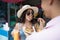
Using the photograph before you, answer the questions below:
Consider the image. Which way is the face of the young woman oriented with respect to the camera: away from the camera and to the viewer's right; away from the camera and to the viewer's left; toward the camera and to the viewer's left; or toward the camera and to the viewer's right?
toward the camera and to the viewer's right

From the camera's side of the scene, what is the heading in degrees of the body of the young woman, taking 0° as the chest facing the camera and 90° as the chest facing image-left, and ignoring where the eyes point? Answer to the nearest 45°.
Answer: approximately 315°
